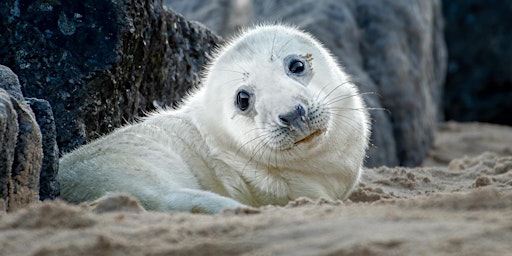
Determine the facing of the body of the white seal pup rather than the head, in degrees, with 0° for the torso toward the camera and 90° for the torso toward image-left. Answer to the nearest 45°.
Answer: approximately 315°

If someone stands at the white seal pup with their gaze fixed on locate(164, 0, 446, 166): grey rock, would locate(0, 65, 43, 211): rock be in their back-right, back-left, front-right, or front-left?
back-left

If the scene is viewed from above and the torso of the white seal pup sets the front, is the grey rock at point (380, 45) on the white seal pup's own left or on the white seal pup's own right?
on the white seal pup's own left

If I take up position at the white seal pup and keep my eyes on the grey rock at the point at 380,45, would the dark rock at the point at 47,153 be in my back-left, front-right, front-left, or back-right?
back-left
